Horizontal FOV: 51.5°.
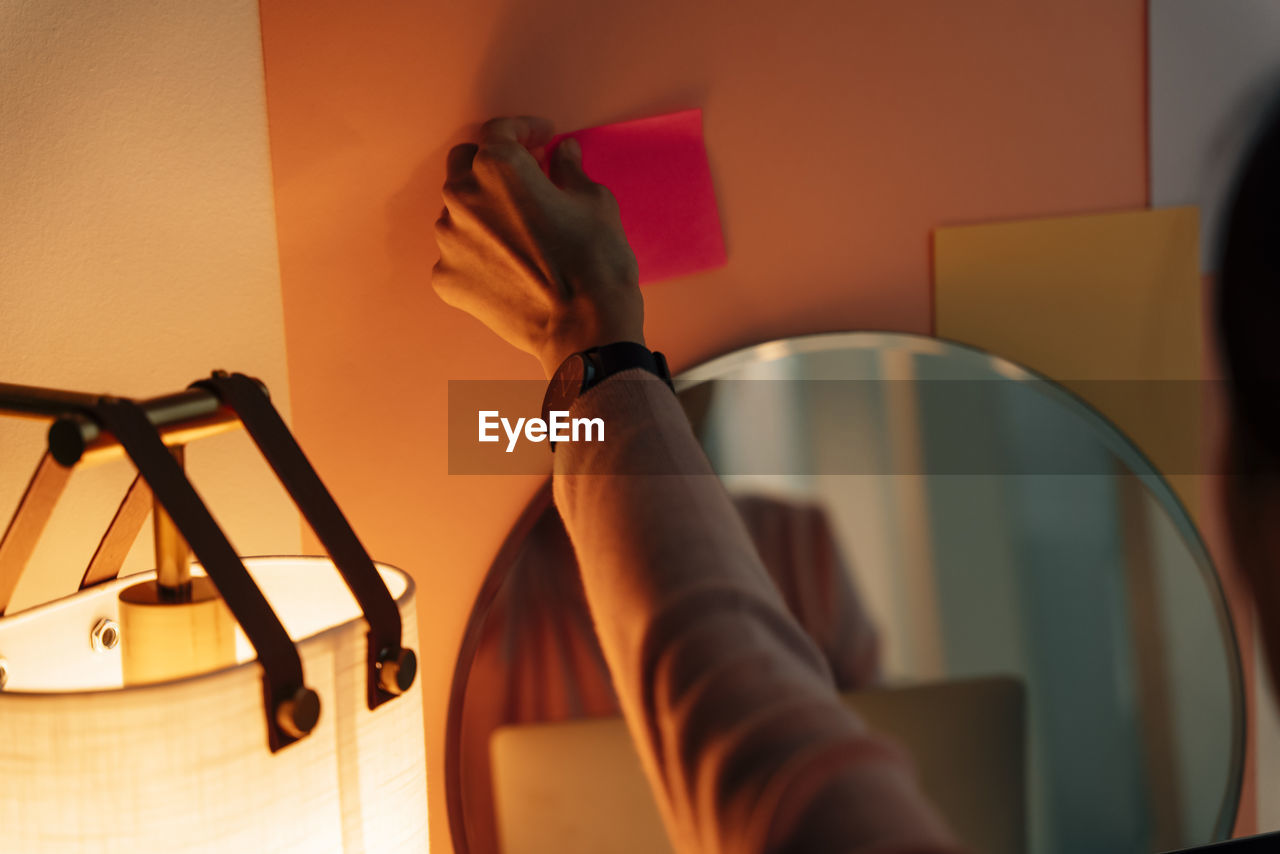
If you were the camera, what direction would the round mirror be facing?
facing the viewer

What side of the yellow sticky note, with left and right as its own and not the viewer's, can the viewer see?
front

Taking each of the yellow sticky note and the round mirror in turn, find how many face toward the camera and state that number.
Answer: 2

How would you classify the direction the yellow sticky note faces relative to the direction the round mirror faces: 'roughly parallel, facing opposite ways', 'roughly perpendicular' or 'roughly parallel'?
roughly parallel
